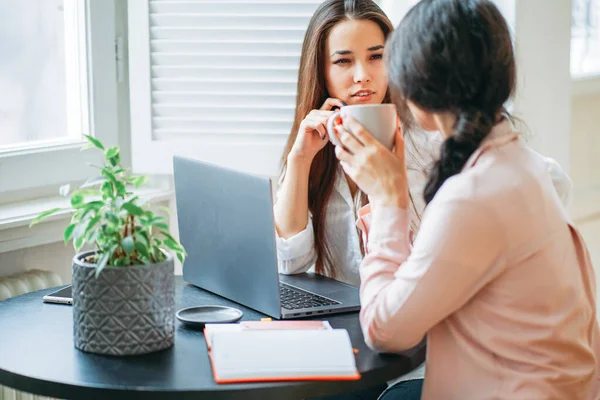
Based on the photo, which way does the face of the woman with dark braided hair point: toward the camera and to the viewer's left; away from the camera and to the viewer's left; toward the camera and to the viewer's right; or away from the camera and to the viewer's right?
away from the camera and to the viewer's left

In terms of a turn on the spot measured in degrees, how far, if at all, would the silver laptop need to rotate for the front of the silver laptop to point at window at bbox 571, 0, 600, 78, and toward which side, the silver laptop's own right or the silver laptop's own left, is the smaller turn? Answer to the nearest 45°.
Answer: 0° — it already faces it

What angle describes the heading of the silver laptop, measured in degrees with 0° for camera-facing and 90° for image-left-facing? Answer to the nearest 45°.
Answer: approximately 225°

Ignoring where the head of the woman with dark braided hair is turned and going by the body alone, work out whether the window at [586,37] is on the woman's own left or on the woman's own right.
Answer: on the woman's own right

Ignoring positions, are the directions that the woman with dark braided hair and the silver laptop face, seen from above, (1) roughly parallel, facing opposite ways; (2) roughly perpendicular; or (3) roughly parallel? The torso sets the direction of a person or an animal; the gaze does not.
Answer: roughly perpendicular
